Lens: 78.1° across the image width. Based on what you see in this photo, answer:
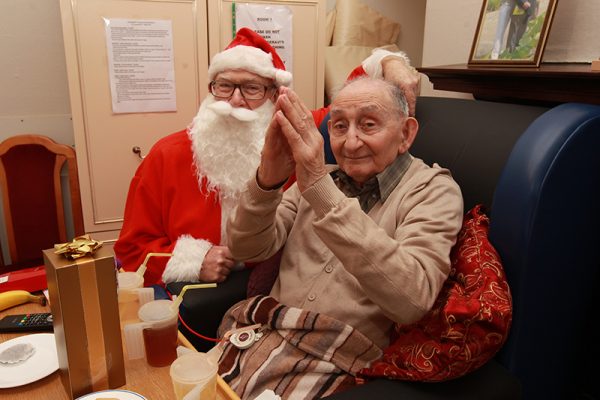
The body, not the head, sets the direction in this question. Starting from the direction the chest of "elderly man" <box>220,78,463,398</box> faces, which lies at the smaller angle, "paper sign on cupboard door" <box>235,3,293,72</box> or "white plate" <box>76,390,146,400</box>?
the white plate

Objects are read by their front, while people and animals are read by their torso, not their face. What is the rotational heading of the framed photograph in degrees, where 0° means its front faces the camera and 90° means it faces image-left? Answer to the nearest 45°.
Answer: approximately 0°

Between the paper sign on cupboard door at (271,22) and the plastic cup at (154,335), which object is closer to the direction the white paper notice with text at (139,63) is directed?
the plastic cup

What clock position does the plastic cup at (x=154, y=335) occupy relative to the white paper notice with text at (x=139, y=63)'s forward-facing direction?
The plastic cup is roughly at 12 o'clock from the white paper notice with text.

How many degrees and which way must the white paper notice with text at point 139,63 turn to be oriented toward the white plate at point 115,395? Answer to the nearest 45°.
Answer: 0° — it already faces it

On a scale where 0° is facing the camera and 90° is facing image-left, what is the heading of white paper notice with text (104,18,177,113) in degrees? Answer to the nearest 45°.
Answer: approximately 0°
